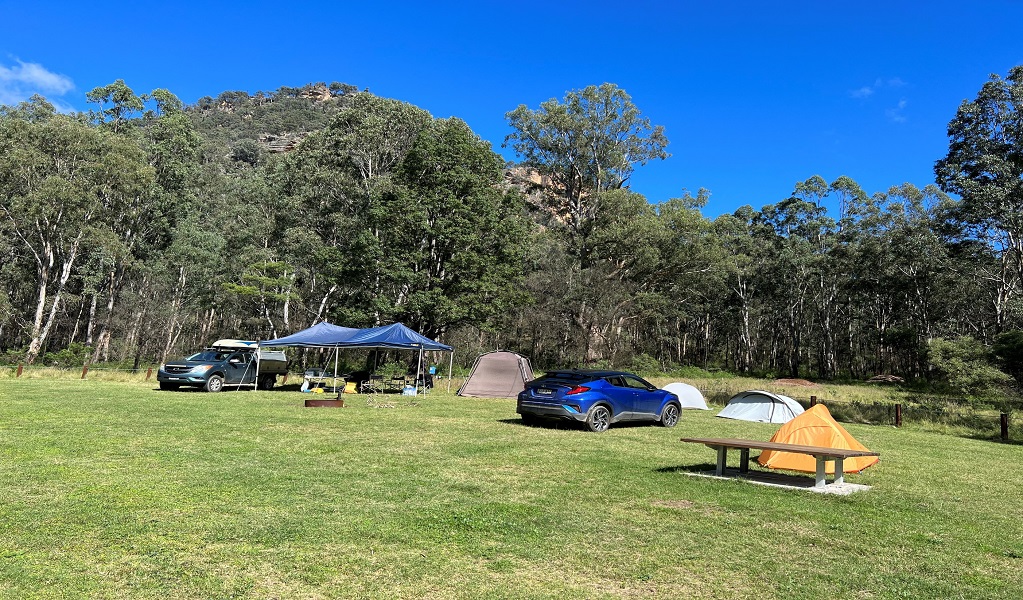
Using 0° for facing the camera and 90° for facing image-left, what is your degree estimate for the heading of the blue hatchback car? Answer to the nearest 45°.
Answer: approximately 225°

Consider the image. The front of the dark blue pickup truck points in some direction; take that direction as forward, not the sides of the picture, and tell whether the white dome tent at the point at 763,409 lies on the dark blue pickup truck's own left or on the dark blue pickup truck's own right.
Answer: on the dark blue pickup truck's own left

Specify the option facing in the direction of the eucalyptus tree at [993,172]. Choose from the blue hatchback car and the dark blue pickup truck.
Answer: the blue hatchback car

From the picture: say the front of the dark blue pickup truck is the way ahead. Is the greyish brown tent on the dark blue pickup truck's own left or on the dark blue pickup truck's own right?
on the dark blue pickup truck's own left

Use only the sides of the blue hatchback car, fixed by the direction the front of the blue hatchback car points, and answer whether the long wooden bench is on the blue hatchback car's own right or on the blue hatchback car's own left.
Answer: on the blue hatchback car's own right

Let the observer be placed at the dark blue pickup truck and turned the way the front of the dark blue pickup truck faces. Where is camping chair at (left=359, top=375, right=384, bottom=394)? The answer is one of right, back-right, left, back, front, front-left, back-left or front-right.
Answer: back-left

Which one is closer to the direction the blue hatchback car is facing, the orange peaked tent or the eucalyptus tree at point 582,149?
the eucalyptus tree

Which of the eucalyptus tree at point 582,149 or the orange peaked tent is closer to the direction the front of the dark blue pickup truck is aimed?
the orange peaked tent

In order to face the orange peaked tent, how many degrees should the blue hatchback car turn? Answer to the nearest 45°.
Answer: approximately 90° to its right

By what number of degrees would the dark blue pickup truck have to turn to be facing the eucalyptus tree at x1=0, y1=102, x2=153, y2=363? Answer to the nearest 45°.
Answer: approximately 90° to its right

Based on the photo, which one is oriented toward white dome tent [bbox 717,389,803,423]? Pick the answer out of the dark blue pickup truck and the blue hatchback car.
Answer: the blue hatchback car

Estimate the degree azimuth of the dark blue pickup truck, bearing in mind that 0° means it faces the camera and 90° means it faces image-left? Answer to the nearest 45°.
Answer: approximately 45°

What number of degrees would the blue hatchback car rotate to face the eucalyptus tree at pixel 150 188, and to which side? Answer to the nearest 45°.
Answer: approximately 90° to its left
